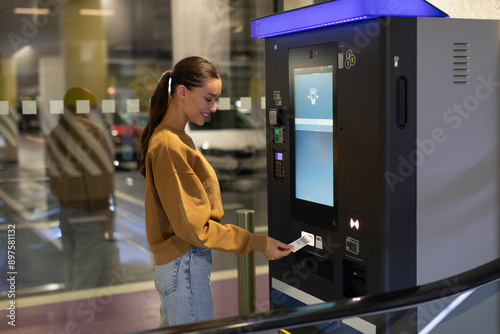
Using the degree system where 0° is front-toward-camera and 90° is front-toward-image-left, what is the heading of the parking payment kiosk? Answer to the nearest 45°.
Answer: approximately 45°

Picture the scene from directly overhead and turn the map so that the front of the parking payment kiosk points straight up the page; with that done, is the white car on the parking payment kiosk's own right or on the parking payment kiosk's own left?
on the parking payment kiosk's own right

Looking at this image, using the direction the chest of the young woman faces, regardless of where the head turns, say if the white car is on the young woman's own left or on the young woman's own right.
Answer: on the young woman's own left

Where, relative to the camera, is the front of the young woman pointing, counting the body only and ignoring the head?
to the viewer's right
